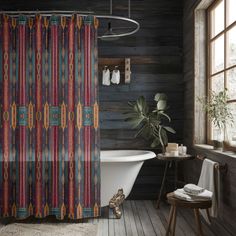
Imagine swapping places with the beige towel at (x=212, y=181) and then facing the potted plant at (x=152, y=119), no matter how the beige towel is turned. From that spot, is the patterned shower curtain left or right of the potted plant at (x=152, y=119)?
left

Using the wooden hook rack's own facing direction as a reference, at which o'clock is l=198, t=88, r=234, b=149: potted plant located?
The potted plant is roughly at 11 o'clock from the wooden hook rack.

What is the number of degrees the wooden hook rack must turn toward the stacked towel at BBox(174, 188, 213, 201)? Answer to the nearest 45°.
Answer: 0° — it already faces it

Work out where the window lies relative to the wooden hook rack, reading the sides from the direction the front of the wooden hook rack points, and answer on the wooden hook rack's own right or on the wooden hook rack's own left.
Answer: on the wooden hook rack's own left

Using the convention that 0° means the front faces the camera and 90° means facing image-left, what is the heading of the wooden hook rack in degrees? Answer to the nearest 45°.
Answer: approximately 0°

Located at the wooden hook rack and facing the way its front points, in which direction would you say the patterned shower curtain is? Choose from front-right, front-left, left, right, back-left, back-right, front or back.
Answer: front-right
